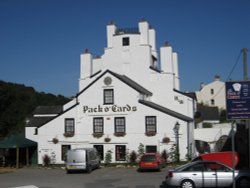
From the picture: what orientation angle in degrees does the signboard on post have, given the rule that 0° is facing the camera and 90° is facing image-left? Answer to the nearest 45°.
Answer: approximately 0°

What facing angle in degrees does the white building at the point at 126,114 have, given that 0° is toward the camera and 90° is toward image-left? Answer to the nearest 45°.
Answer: approximately 0°

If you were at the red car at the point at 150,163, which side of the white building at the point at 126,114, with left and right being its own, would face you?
front

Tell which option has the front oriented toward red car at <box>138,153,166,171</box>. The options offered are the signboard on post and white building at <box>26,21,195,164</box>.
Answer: the white building
